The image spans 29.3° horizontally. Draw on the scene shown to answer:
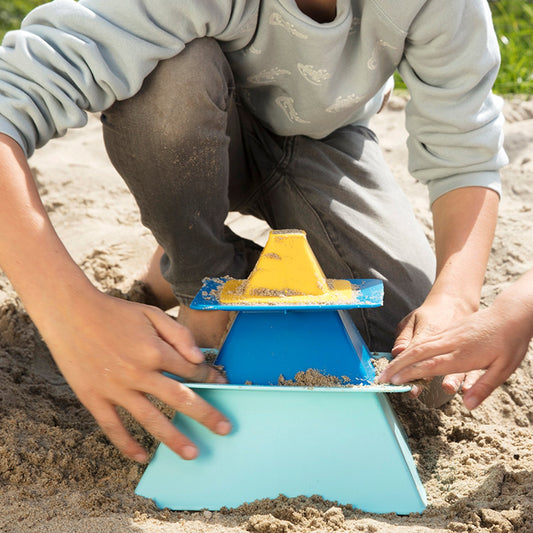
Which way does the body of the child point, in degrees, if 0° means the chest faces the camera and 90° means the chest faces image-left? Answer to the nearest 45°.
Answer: approximately 0°
